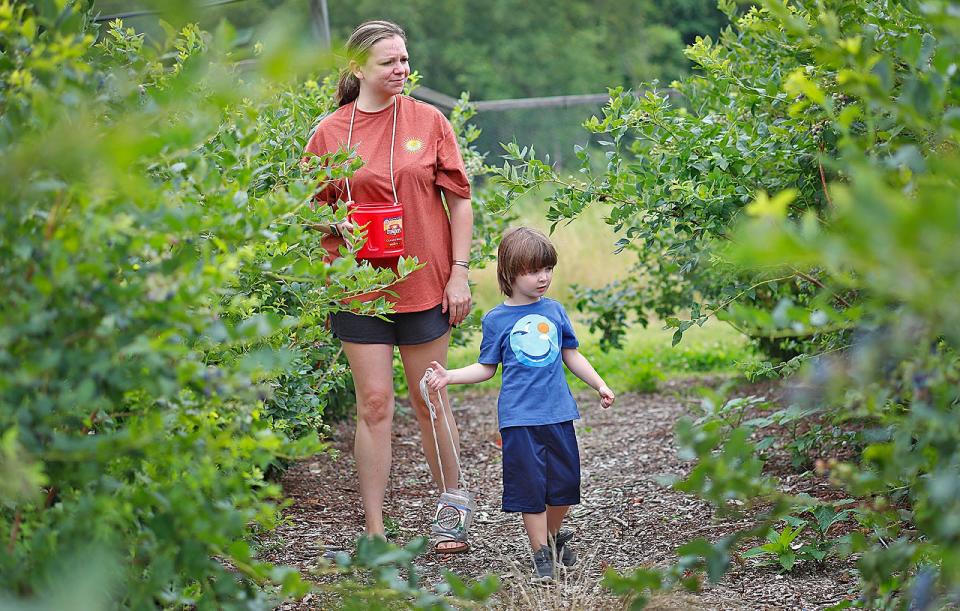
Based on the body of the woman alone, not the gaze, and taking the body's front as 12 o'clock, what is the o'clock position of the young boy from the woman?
The young boy is roughly at 11 o'clock from the woman.

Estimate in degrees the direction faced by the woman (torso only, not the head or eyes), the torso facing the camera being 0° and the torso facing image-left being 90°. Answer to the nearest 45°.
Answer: approximately 0°

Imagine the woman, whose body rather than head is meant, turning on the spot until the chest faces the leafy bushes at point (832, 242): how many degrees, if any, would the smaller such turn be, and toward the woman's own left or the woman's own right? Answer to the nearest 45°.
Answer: approximately 45° to the woman's own left
